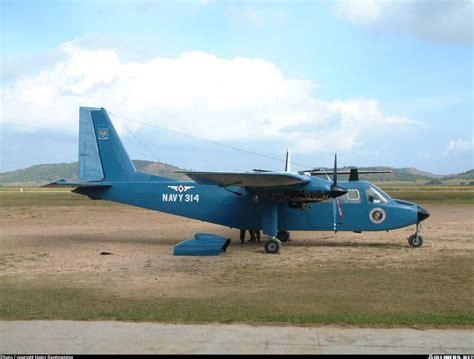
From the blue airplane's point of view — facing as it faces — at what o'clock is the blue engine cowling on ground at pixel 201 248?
The blue engine cowling on ground is roughly at 4 o'clock from the blue airplane.

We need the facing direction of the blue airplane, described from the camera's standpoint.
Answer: facing to the right of the viewer
